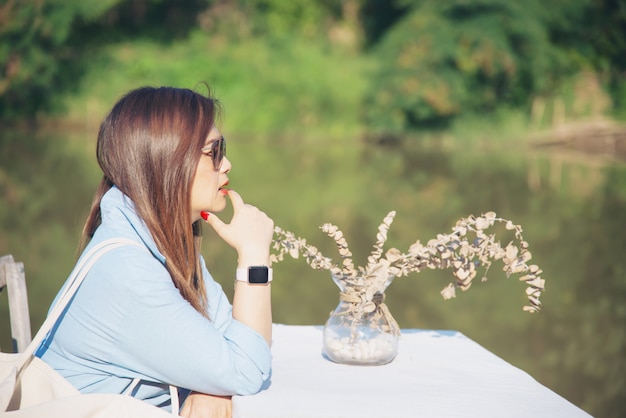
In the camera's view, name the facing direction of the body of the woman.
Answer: to the viewer's right

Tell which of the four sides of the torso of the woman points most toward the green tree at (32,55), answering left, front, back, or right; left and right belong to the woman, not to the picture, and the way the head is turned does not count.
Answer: left

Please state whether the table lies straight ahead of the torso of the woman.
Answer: yes

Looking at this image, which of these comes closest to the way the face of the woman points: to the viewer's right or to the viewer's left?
to the viewer's right

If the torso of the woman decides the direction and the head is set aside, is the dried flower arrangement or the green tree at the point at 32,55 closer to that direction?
the dried flower arrangement

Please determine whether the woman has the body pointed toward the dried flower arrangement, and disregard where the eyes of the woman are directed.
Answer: yes
